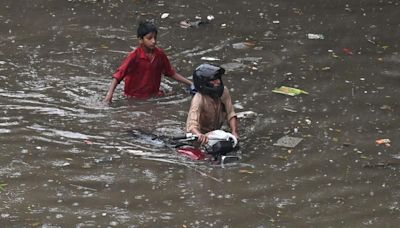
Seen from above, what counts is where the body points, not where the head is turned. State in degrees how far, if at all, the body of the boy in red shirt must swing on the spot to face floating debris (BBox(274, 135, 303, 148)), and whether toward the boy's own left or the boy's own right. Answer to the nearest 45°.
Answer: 0° — they already face it

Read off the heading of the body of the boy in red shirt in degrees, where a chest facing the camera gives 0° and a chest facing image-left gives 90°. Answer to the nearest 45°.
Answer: approximately 315°

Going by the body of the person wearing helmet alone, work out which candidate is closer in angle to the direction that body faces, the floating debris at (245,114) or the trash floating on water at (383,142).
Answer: the trash floating on water

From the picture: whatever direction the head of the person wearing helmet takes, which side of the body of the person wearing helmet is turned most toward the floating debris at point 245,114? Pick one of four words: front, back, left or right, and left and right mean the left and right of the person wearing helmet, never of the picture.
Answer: left

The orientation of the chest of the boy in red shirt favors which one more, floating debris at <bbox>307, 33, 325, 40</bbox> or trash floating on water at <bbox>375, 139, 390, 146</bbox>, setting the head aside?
the trash floating on water

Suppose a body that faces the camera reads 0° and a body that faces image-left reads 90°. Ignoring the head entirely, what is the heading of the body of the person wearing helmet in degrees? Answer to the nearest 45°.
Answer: approximately 315°

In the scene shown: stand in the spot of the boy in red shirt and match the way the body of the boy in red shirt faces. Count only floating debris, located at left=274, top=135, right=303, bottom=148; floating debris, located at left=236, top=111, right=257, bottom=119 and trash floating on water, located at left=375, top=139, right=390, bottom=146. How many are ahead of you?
3

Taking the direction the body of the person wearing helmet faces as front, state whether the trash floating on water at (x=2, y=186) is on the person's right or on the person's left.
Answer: on the person's right
